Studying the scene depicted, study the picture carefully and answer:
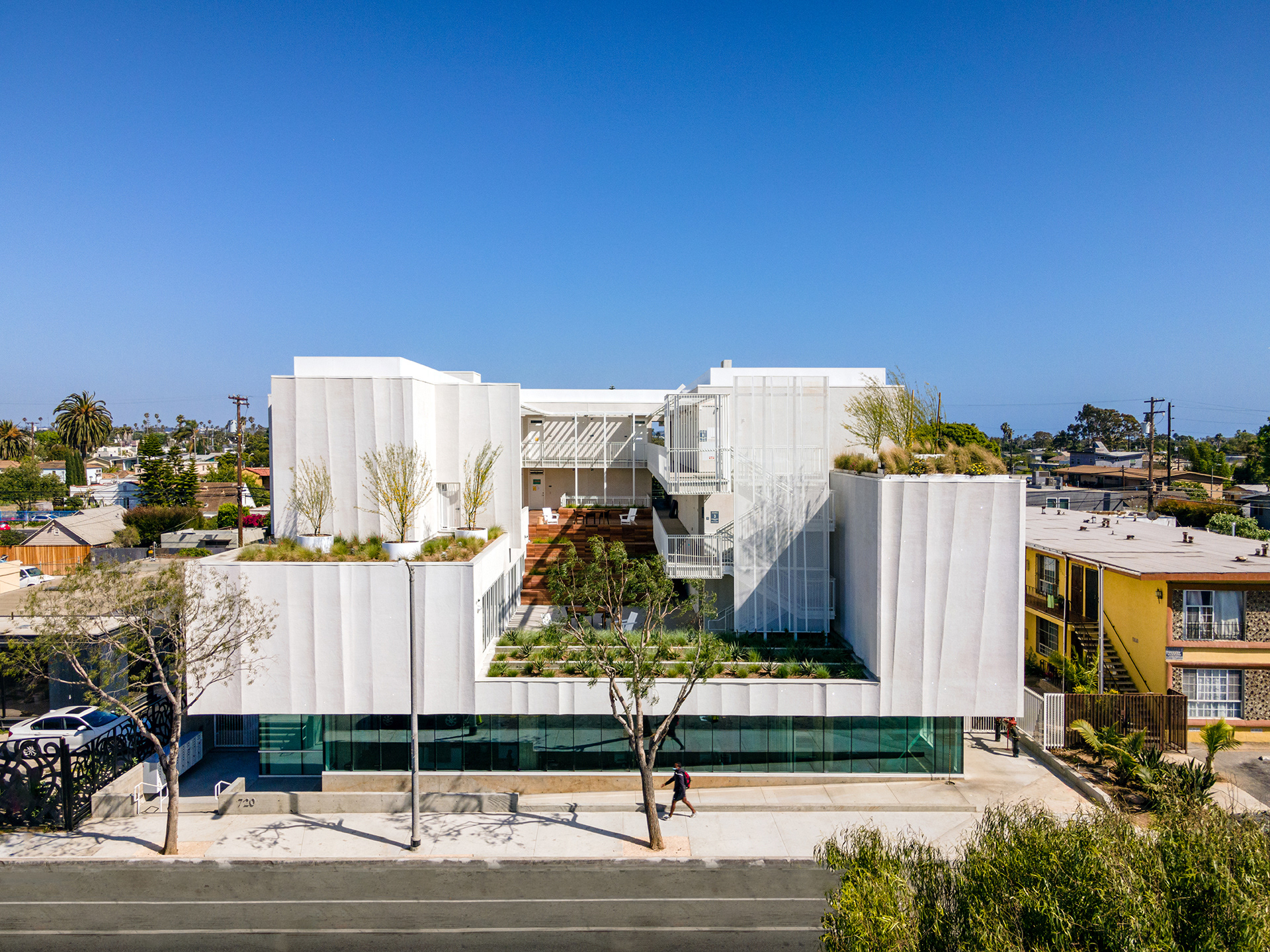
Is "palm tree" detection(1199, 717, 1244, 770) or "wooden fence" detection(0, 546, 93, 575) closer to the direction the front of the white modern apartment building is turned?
the palm tree

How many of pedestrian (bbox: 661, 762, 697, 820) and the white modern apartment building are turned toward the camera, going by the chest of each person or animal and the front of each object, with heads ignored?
1

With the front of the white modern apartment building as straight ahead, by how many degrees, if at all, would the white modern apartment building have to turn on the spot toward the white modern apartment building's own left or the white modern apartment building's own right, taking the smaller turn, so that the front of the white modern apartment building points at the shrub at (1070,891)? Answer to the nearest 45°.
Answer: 0° — it already faces it

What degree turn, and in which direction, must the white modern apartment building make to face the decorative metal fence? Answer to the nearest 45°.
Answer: approximately 90° to its right

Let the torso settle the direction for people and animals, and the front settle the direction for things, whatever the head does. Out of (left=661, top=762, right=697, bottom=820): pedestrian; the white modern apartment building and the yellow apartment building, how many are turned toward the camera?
2

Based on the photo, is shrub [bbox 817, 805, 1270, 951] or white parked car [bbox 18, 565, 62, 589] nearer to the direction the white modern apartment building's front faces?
the shrub

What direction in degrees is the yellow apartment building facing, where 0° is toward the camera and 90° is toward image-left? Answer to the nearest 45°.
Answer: approximately 0°
